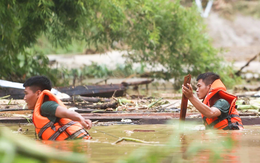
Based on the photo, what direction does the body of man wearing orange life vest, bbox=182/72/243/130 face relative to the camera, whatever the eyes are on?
to the viewer's left

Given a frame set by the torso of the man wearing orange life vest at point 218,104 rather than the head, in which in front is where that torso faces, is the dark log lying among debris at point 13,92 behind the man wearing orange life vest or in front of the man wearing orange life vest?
in front

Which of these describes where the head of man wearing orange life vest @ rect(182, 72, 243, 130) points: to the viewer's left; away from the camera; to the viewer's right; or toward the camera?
to the viewer's left
